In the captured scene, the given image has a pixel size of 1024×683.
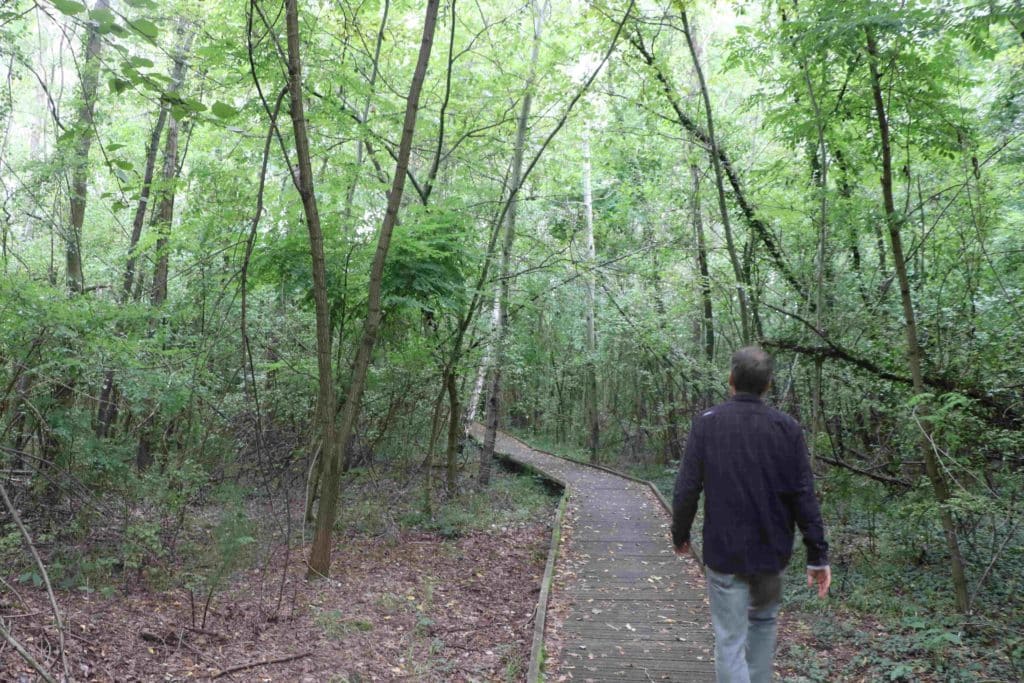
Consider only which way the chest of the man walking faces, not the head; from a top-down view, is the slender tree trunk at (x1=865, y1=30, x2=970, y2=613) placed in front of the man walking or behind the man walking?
in front

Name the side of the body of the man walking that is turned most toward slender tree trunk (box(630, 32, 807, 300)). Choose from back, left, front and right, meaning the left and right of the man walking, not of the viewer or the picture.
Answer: front

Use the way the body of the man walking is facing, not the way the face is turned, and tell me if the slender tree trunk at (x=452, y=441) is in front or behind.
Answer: in front

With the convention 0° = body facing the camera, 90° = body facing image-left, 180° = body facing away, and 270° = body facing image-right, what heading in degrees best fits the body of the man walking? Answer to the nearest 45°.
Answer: approximately 180°

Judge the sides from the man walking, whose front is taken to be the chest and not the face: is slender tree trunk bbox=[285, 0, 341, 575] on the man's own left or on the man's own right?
on the man's own left

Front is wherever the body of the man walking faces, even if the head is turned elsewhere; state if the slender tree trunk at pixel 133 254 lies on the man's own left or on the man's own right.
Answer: on the man's own left

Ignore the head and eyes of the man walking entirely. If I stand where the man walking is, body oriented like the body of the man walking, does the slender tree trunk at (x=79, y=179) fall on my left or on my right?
on my left

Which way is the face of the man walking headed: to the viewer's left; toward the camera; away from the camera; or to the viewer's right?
away from the camera

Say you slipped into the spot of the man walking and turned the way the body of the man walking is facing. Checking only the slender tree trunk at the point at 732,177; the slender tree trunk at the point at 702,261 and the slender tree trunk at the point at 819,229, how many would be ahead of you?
3
